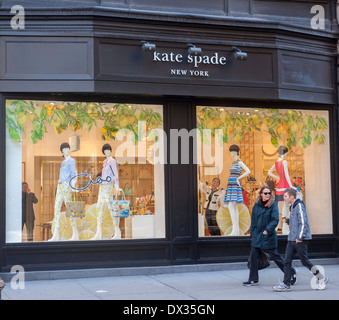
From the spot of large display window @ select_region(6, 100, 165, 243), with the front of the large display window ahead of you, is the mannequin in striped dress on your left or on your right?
on your left

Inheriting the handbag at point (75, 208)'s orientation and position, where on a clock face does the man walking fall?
The man walking is roughly at 10 o'clock from the handbag.

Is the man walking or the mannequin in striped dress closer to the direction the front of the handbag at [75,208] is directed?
the man walking

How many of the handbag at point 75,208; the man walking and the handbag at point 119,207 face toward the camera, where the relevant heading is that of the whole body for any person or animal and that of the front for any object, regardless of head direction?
2

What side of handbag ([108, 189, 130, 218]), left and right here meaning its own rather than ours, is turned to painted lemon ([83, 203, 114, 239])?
right

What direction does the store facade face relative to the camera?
toward the camera

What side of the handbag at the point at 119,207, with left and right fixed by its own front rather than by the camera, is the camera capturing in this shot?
front

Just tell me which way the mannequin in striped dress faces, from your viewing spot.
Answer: facing the viewer and to the left of the viewer

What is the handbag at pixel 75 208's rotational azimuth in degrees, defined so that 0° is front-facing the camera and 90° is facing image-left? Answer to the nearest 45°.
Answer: approximately 0°

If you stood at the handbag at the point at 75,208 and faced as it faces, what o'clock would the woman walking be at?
The woman walking is roughly at 10 o'clock from the handbag.

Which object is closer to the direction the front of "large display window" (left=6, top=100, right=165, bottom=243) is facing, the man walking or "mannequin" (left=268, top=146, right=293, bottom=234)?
the man walking

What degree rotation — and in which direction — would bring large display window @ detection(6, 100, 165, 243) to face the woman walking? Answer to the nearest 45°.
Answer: approximately 45° to its left

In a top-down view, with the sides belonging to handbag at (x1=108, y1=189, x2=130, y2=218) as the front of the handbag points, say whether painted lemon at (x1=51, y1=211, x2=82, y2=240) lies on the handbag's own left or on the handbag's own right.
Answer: on the handbag's own right

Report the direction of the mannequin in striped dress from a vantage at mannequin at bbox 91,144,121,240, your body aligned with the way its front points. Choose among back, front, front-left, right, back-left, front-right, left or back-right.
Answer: back-left

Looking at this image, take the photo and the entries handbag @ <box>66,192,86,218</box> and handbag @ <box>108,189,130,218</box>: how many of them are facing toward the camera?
2

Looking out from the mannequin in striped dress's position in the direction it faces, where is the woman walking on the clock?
The woman walking is roughly at 10 o'clock from the mannequin in striped dress.
